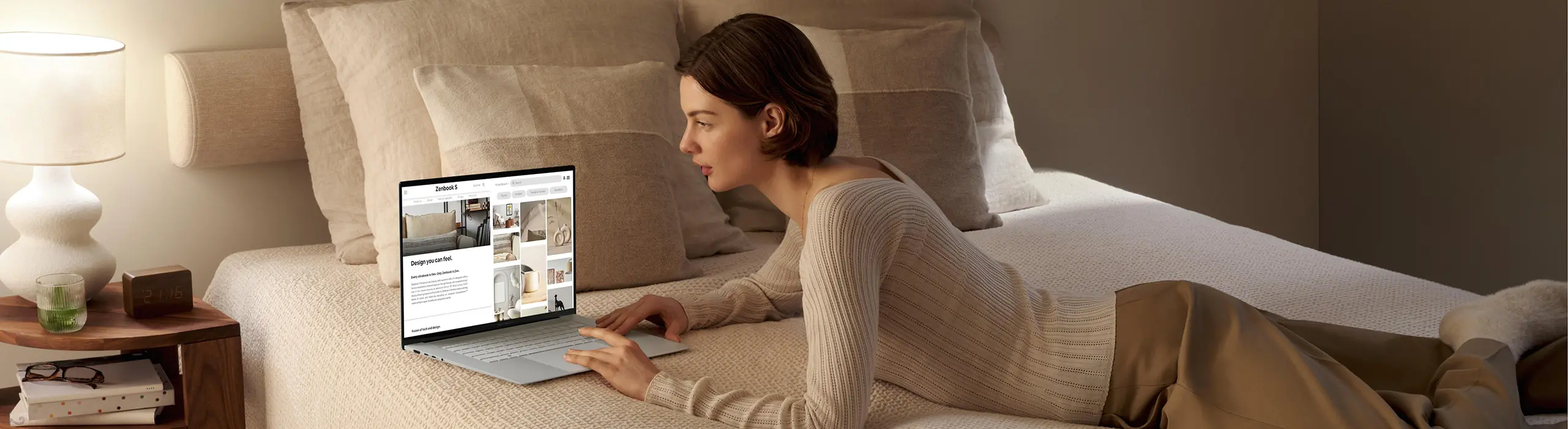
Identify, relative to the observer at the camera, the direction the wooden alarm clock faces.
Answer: facing the viewer and to the right of the viewer

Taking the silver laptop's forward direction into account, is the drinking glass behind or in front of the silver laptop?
behind

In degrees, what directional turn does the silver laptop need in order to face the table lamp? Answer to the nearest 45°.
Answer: approximately 180°

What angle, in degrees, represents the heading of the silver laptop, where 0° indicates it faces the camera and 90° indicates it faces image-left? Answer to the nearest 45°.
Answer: approximately 315°

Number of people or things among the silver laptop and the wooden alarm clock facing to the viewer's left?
0

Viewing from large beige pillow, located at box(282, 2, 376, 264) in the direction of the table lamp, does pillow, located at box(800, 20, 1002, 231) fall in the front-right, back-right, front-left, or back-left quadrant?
back-left
